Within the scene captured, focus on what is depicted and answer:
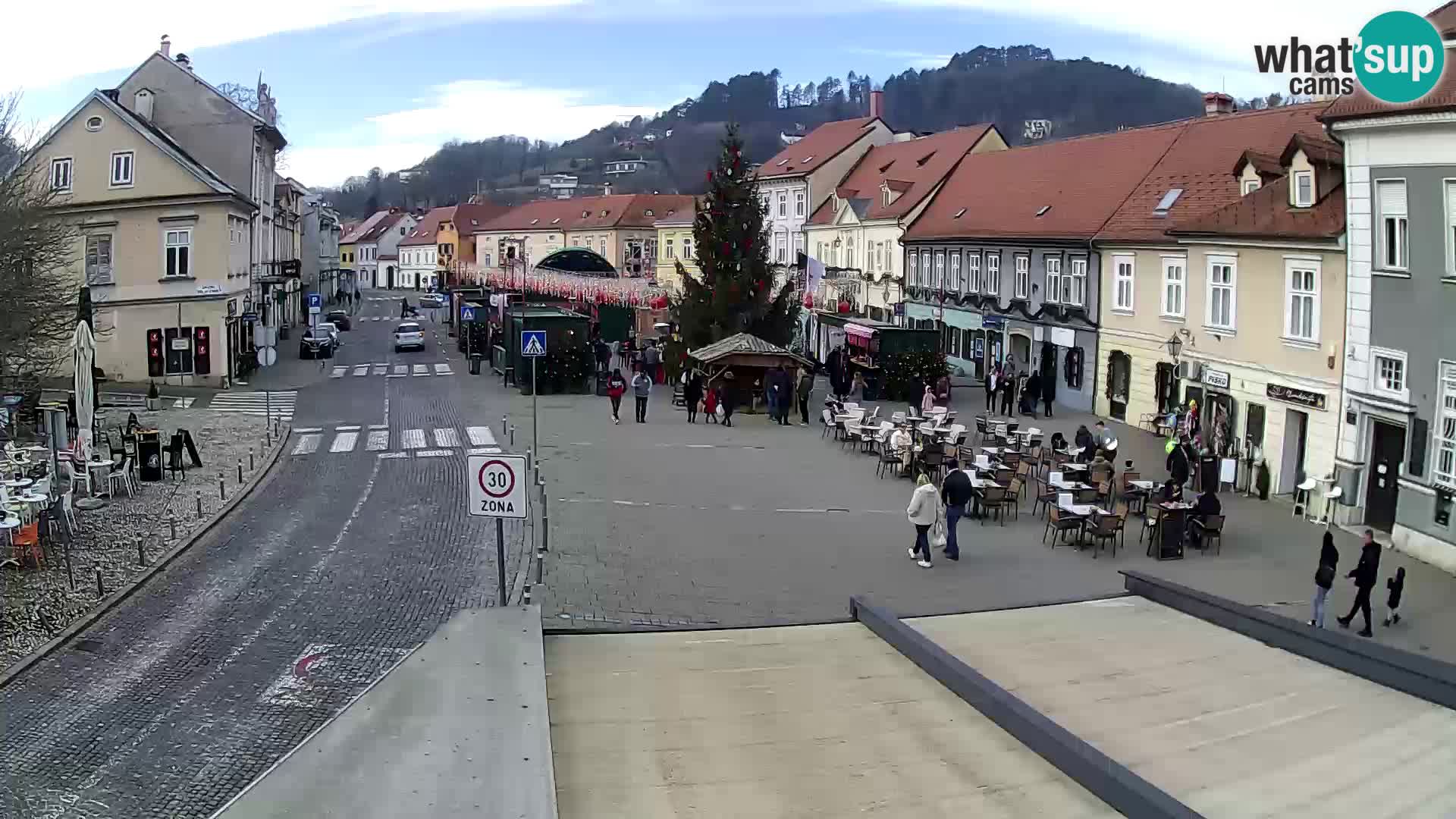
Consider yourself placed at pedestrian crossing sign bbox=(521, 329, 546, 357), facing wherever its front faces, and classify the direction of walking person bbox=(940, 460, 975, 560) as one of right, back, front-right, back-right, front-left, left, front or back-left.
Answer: front-left

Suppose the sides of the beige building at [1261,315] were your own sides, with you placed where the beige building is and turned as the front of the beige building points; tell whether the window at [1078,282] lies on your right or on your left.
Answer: on your right

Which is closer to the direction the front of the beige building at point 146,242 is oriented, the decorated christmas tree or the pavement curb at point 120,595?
the pavement curb

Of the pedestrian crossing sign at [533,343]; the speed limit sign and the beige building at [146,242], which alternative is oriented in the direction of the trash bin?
the beige building

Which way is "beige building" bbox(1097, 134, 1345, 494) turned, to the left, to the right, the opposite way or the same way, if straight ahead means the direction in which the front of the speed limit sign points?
to the right

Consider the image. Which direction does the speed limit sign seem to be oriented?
toward the camera

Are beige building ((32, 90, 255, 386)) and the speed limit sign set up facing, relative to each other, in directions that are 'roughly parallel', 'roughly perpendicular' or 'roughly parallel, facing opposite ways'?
roughly parallel

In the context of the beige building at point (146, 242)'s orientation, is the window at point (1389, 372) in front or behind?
in front

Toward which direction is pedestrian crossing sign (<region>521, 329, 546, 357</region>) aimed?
toward the camera

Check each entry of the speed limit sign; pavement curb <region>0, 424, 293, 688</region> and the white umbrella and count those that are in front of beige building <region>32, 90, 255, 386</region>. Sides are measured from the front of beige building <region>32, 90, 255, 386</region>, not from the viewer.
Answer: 3

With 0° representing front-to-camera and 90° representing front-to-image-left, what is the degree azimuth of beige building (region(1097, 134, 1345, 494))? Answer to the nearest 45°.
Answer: approximately 45°

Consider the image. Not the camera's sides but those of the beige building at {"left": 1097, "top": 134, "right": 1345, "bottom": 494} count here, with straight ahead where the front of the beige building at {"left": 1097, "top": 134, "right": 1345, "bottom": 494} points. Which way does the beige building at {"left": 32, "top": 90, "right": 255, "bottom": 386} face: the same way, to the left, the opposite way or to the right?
to the left

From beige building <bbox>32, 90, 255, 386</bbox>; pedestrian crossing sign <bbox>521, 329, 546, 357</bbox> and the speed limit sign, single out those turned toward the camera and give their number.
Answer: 3

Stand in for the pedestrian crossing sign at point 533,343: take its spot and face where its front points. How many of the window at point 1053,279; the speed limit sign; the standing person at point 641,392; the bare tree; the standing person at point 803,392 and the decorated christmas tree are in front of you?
1

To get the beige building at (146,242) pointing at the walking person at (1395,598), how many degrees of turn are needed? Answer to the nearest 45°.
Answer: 0° — it already faces them

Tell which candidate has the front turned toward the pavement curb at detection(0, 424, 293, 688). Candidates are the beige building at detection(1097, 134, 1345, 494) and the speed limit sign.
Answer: the beige building

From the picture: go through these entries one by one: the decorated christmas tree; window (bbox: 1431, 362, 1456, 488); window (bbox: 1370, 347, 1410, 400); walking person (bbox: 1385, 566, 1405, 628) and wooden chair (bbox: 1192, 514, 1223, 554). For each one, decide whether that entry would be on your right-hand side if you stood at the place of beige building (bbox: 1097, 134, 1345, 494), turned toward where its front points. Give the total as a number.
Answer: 1
